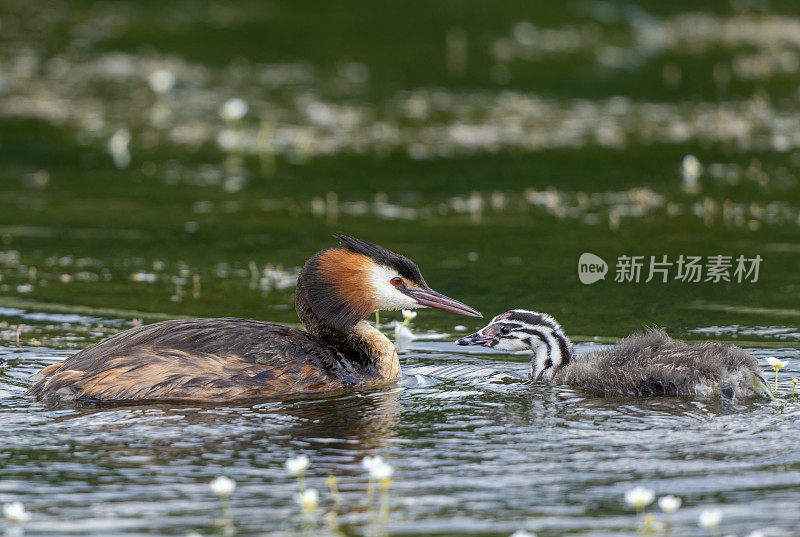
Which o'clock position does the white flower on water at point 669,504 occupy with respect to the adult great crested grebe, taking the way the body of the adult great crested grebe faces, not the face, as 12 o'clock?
The white flower on water is roughly at 2 o'clock from the adult great crested grebe.

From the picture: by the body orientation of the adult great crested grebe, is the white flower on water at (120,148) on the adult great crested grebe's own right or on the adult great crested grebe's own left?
on the adult great crested grebe's own left

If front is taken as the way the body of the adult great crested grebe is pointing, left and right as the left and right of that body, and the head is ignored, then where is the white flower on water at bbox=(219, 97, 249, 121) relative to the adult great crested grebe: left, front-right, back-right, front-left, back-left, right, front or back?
left

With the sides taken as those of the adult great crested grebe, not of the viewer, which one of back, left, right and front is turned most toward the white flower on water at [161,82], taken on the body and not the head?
left

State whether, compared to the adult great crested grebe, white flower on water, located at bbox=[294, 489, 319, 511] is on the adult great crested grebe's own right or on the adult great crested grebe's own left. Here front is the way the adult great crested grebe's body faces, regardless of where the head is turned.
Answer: on the adult great crested grebe's own right

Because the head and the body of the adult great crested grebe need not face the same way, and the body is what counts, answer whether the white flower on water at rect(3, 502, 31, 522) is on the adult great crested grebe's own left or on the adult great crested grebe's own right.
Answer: on the adult great crested grebe's own right

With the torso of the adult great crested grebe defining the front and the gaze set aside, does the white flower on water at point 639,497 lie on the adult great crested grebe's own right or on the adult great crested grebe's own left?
on the adult great crested grebe's own right

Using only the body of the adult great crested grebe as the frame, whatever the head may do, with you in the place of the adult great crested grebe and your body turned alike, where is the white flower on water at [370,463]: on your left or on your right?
on your right

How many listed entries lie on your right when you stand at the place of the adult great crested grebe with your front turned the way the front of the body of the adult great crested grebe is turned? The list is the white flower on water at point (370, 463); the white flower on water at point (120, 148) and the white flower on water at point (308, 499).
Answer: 2

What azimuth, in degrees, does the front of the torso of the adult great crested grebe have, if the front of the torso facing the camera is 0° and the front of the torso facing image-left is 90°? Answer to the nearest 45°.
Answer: approximately 270°
